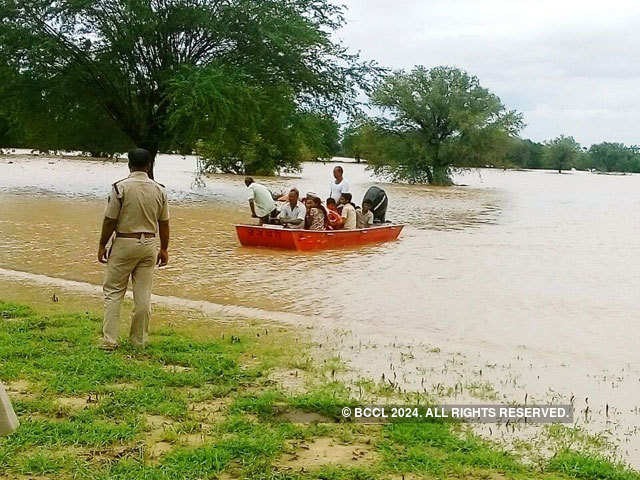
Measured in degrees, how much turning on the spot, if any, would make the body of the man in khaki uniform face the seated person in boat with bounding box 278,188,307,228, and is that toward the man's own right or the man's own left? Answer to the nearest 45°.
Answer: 0° — they already face them

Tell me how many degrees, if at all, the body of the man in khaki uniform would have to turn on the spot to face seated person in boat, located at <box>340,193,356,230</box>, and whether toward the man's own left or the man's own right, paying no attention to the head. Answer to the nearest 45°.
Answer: approximately 45° to the man's own right

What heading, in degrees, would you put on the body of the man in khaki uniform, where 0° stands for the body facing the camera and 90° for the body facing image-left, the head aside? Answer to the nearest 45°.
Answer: approximately 180°

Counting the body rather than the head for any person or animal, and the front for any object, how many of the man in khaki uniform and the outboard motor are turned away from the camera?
1

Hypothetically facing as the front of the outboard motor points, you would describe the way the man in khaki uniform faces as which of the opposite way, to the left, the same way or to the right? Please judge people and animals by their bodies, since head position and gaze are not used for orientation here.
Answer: to the right

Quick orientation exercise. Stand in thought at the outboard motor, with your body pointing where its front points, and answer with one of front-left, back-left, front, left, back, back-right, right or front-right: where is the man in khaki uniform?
left

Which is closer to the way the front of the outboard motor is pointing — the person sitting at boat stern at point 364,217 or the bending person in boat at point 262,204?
the bending person in boat

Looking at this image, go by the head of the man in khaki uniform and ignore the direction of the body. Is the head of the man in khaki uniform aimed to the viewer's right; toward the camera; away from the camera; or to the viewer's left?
away from the camera

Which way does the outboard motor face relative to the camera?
to the viewer's left

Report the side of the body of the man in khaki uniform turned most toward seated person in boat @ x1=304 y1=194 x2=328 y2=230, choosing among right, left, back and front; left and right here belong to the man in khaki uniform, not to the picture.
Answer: front

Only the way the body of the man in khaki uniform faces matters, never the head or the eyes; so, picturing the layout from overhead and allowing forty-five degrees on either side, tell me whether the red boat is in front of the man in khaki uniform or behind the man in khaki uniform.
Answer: in front
